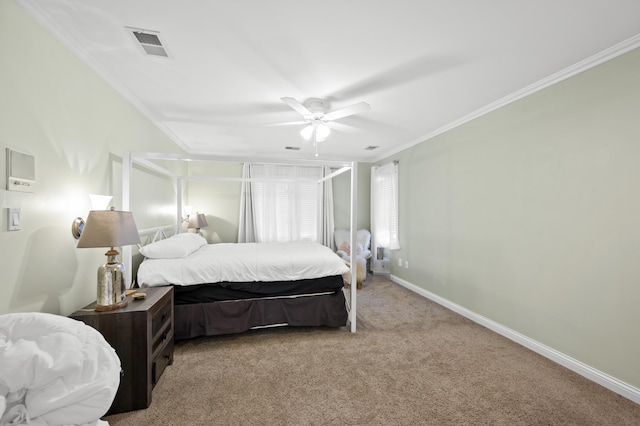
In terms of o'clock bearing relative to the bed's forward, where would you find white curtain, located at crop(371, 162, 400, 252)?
The white curtain is roughly at 11 o'clock from the bed.

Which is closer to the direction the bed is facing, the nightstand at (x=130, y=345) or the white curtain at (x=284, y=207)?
the white curtain

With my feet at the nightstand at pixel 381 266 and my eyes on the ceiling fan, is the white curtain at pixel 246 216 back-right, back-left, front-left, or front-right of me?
front-right

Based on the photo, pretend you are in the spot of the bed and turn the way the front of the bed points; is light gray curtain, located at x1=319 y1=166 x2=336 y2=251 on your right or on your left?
on your left

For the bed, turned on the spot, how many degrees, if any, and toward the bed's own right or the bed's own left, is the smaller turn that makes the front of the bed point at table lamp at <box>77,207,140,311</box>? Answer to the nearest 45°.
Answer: approximately 135° to the bed's own right

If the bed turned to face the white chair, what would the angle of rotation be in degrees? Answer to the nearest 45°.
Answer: approximately 45° to its left

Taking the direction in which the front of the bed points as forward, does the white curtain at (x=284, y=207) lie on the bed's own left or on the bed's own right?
on the bed's own left

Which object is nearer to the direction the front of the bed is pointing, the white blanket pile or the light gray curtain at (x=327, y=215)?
the light gray curtain

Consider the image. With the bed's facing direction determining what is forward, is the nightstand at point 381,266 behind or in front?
in front

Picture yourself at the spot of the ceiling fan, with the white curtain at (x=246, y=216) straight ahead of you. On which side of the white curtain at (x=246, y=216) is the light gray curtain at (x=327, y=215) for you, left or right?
right

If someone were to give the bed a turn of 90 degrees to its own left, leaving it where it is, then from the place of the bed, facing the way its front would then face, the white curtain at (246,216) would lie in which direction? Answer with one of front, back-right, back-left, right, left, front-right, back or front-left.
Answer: front

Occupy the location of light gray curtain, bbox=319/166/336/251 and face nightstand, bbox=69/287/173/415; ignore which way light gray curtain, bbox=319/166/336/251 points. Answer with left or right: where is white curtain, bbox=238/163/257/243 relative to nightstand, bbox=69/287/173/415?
right

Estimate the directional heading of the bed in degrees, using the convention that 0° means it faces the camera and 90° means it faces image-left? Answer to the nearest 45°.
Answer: approximately 270°
